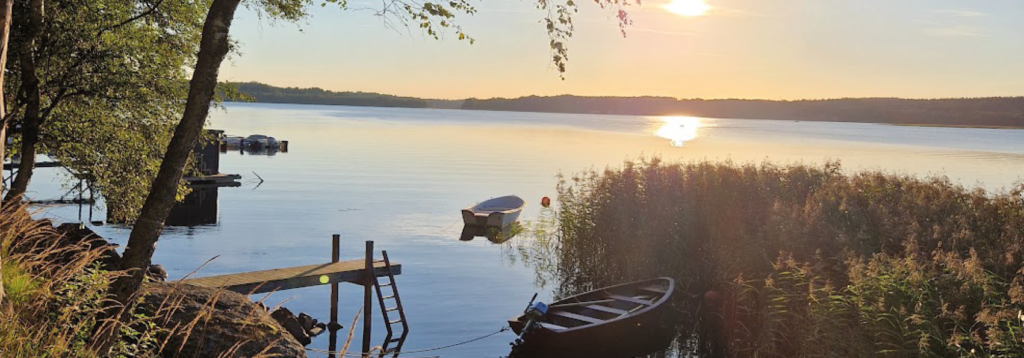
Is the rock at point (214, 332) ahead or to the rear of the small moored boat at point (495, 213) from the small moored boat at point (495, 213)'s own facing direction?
to the rear

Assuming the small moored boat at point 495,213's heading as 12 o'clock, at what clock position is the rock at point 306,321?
The rock is roughly at 5 o'clock from the small moored boat.

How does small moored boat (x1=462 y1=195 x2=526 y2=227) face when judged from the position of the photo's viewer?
facing away from the viewer and to the right of the viewer

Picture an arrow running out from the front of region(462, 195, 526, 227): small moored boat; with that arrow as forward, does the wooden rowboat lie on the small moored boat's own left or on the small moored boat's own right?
on the small moored boat's own right

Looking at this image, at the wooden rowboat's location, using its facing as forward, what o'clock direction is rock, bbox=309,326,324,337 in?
The rock is roughly at 8 o'clock from the wooden rowboat.

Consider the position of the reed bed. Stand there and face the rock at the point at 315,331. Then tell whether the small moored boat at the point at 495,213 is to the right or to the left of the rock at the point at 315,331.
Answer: right

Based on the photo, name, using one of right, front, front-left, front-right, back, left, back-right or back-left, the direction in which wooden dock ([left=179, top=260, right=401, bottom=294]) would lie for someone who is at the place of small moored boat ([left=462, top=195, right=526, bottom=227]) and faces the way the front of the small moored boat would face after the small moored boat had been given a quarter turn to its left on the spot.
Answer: back-left

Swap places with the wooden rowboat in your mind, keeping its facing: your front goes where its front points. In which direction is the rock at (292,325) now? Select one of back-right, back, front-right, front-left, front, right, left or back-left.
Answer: back-left

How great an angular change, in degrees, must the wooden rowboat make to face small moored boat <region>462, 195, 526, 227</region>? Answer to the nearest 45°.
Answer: approximately 45° to its left

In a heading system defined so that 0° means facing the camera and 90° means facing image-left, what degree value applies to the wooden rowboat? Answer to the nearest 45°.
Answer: approximately 225°

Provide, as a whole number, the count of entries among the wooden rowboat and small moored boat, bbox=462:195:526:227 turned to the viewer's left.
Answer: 0
